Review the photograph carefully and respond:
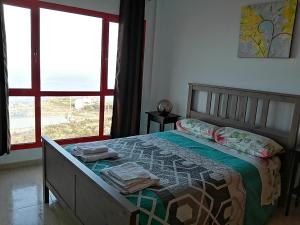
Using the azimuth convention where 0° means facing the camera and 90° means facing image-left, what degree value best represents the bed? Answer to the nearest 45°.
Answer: approximately 45°

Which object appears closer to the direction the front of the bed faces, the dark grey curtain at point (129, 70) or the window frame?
the window frame

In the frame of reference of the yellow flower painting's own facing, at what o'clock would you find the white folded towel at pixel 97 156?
The white folded towel is roughly at 12 o'clock from the yellow flower painting.

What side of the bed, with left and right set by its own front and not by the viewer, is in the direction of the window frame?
right

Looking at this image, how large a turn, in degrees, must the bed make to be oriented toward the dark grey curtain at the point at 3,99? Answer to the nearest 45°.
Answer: approximately 45° to its right

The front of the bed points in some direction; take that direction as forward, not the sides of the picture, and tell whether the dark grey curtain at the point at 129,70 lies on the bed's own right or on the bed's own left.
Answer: on the bed's own right

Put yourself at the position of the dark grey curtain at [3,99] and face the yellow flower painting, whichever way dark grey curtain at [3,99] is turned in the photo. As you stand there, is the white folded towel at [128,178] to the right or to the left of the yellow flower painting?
right
